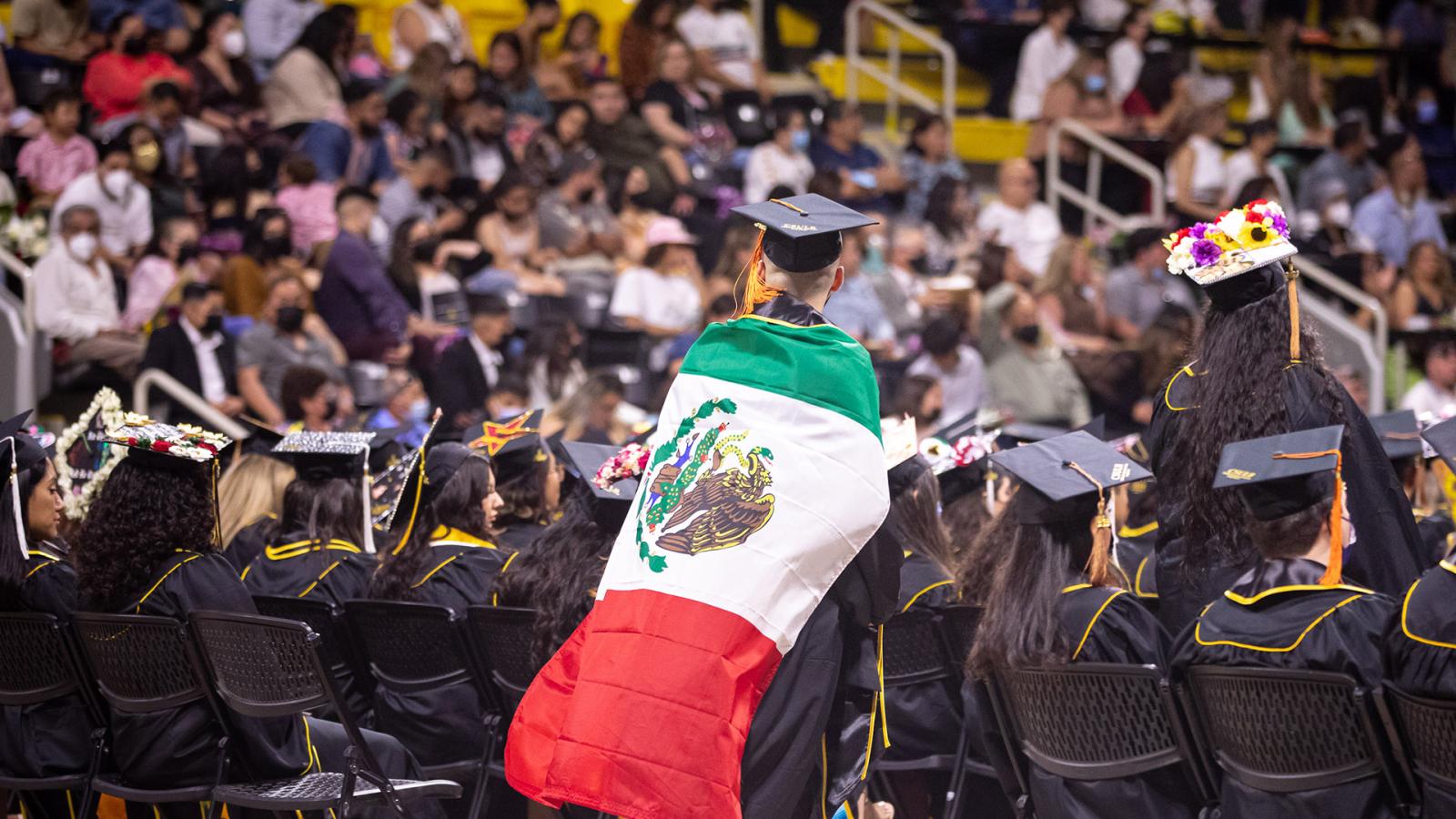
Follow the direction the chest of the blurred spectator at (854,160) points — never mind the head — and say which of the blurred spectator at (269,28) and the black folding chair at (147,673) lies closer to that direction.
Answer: the black folding chair

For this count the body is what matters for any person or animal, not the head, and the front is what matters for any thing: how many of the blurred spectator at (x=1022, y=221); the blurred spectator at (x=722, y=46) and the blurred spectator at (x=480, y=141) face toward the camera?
3

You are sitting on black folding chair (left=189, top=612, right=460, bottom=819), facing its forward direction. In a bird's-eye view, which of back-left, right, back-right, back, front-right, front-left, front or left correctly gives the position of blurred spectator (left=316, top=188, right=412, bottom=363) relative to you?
front-left

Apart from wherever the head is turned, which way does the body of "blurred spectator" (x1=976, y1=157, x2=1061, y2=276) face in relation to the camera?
toward the camera

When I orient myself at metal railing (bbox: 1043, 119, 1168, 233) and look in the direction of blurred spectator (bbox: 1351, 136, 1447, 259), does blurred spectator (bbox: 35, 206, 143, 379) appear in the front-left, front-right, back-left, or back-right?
back-right

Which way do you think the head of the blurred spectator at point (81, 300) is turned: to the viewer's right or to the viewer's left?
to the viewer's right

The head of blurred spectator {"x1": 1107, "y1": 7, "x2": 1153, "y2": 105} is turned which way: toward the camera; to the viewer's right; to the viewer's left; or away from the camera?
toward the camera

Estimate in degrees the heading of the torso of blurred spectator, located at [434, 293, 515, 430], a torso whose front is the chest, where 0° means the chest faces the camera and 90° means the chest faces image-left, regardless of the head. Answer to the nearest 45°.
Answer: approximately 315°

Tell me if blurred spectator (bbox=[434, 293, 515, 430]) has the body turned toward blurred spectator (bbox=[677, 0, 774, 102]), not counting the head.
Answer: no

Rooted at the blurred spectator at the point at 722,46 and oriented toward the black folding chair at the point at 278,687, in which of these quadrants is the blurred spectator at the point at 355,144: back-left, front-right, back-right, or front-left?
front-right

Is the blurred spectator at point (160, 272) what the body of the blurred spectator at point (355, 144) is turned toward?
no

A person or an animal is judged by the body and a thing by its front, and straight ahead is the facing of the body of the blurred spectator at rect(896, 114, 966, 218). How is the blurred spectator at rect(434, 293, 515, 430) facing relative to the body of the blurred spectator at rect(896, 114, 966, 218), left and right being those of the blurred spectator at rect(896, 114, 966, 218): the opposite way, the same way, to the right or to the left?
the same way

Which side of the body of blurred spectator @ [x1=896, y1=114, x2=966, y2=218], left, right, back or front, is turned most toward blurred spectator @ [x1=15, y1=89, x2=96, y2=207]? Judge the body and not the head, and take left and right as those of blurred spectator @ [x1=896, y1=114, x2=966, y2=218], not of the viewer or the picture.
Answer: right

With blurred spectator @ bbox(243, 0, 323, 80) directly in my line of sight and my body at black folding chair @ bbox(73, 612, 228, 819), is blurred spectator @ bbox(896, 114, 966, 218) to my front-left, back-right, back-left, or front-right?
front-right

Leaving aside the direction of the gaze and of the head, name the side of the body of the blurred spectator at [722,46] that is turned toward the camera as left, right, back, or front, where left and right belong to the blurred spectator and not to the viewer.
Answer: front

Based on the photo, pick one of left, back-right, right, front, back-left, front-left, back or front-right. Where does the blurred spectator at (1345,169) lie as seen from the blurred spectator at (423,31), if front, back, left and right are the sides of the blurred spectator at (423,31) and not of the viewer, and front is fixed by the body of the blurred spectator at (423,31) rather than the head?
front-left

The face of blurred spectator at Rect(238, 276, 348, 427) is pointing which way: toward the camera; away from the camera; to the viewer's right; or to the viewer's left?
toward the camera

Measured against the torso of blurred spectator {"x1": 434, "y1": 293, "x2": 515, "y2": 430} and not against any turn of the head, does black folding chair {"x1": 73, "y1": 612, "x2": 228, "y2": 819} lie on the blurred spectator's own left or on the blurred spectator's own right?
on the blurred spectator's own right

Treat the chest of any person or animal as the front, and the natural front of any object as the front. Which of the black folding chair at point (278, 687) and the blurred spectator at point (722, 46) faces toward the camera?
the blurred spectator

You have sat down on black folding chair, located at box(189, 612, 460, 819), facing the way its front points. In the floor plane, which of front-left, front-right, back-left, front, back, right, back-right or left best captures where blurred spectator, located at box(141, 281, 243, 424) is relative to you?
front-left

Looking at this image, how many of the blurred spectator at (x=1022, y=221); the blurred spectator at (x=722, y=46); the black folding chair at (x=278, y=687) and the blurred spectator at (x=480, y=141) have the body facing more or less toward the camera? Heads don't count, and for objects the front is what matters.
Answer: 3

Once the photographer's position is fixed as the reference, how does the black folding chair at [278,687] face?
facing away from the viewer and to the right of the viewer
